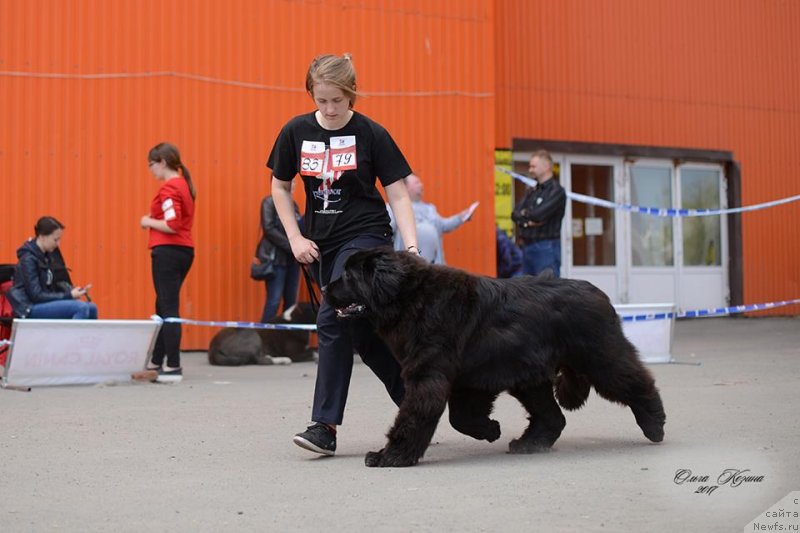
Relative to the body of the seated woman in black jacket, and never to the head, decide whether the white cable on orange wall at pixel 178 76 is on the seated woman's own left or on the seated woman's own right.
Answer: on the seated woman's own left

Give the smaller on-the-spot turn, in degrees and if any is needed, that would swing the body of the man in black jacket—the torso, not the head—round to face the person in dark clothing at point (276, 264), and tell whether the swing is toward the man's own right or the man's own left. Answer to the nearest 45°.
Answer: approximately 45° to the man's own right

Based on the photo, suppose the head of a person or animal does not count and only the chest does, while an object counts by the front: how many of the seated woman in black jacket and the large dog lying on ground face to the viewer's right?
2

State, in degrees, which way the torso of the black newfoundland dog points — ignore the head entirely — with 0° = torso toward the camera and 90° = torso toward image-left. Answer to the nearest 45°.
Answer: approximately 90°

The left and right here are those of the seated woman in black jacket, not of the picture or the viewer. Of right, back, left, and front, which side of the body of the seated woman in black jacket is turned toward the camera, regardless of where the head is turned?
right

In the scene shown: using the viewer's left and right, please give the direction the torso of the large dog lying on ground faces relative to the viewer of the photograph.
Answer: facing to the right of the viewer
